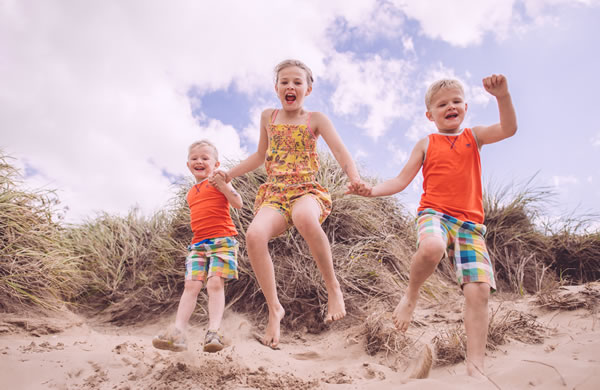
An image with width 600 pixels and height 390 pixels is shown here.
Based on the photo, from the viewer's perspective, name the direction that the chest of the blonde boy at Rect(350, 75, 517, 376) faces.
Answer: toward the camera

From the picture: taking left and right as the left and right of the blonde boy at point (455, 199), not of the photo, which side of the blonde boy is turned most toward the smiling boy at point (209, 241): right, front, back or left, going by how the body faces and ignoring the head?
right

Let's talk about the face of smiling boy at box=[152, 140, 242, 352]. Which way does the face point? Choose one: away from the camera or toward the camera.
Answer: toward the camera
